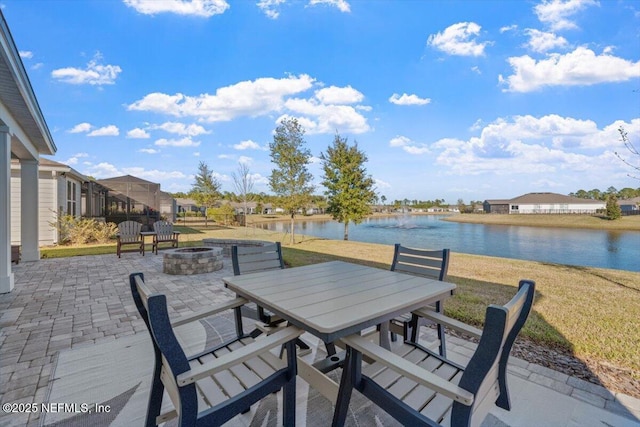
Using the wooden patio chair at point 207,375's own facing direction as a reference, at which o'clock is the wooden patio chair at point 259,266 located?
the wooden patio chair at point 259,266 is roughly at 11 o'clock from the wooden patio chair at point 207,375.

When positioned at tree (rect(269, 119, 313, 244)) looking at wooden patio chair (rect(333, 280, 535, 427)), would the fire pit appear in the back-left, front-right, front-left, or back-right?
front-right

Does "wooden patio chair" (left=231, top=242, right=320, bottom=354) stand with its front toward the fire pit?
no

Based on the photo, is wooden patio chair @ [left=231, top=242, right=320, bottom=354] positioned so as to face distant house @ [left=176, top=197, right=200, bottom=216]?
no

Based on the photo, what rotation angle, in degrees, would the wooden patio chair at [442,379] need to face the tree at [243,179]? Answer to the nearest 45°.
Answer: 0° — it already faces it

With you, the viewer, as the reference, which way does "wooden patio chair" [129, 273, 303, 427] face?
facing away from the viewer and to the right of the viewer

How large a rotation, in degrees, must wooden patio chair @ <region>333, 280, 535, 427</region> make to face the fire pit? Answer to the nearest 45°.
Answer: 0° — it already faces it

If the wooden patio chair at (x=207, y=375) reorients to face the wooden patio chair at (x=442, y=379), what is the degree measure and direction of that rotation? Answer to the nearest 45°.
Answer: approximately 90° to its right

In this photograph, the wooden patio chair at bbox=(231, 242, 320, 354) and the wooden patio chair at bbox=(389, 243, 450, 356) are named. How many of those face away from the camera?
0

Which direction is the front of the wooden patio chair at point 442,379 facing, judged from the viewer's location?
facing away from the viewer and to the left of the viewer

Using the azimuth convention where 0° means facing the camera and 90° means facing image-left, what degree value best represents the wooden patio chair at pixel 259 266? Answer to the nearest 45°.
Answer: approximately 315°

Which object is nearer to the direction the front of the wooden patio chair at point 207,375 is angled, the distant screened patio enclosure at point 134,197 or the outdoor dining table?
the outdoor dining table

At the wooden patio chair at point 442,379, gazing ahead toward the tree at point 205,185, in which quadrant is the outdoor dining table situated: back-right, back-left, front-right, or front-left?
front-left

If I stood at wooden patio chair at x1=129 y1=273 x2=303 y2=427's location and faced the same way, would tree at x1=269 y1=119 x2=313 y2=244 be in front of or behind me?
in front

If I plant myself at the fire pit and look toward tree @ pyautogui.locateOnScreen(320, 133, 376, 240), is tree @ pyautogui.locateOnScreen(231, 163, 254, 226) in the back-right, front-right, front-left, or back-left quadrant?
front-left

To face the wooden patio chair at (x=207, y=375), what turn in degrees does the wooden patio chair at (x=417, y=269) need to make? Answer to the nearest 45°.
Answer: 0° — it already faces it

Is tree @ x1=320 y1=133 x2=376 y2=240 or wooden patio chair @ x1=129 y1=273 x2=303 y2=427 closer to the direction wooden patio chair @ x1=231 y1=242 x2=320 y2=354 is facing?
the wooden patio chair

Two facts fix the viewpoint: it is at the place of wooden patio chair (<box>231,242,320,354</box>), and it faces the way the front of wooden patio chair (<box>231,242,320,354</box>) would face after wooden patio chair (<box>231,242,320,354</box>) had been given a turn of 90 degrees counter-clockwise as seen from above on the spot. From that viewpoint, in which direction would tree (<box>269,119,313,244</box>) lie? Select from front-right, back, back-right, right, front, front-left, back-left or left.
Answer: front-left

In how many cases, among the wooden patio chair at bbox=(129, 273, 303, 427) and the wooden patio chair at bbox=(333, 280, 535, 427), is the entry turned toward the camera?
0

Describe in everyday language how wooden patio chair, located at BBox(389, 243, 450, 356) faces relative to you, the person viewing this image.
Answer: facing the viewer and to the left of the viewer

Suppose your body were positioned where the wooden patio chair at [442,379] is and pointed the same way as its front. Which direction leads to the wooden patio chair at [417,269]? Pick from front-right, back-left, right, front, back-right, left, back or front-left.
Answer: front-right

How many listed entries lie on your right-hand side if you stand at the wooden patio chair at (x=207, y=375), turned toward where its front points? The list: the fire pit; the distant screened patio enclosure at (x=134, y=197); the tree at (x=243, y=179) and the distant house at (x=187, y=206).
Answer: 0
